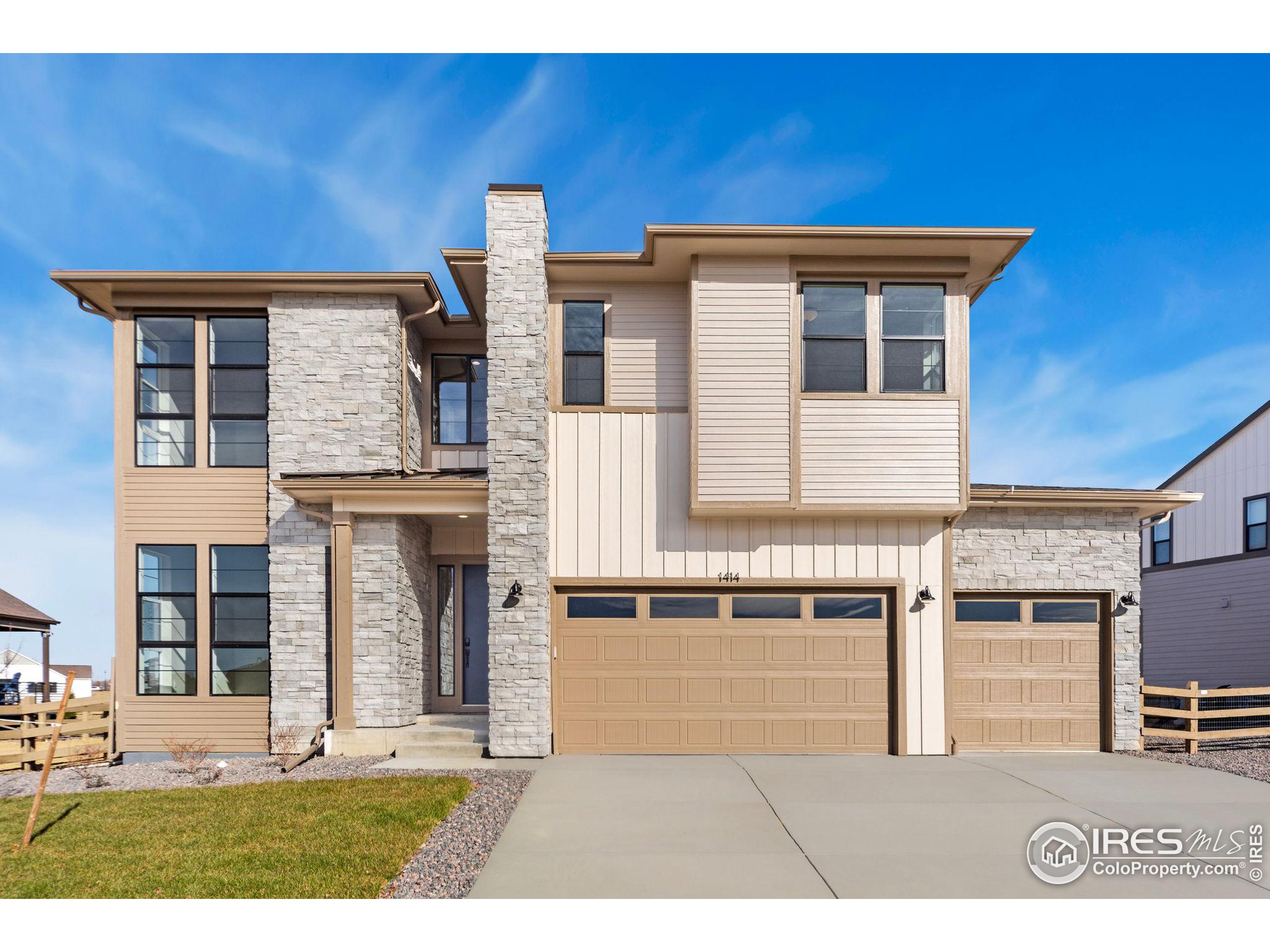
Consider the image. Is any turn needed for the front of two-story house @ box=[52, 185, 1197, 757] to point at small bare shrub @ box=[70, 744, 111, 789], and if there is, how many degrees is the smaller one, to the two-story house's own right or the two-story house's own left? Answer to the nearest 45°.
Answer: approximately 90° to the two-story house's own right

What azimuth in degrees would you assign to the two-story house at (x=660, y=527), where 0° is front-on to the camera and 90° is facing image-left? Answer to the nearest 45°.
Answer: approximately 0°

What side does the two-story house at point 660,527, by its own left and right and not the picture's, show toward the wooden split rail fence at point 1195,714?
left

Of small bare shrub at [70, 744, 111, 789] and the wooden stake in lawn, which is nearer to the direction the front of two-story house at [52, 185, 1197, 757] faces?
the wooden stake in lawn

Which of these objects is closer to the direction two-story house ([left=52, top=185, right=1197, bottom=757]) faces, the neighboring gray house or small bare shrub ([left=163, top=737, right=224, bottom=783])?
the small bare shrub

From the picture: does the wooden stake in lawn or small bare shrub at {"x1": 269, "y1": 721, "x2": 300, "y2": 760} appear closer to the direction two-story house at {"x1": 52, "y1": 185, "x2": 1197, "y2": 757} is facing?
the wooden stake in lawn

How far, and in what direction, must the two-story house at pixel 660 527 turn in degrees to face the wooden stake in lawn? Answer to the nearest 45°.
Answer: approximately 45° to its right

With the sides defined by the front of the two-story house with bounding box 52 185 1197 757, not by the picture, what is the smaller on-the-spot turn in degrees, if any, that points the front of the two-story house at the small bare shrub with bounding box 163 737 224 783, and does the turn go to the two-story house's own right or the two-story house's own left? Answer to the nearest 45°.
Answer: approximately 90° to the two-story house's own right

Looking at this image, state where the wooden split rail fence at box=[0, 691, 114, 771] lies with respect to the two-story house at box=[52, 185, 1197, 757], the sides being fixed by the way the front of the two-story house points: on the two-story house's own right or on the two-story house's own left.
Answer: on the two-story house's own right

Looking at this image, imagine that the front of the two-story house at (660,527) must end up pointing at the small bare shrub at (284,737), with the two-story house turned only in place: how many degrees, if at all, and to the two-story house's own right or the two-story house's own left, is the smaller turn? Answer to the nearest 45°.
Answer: approximately 90° to the two-story house's own right
